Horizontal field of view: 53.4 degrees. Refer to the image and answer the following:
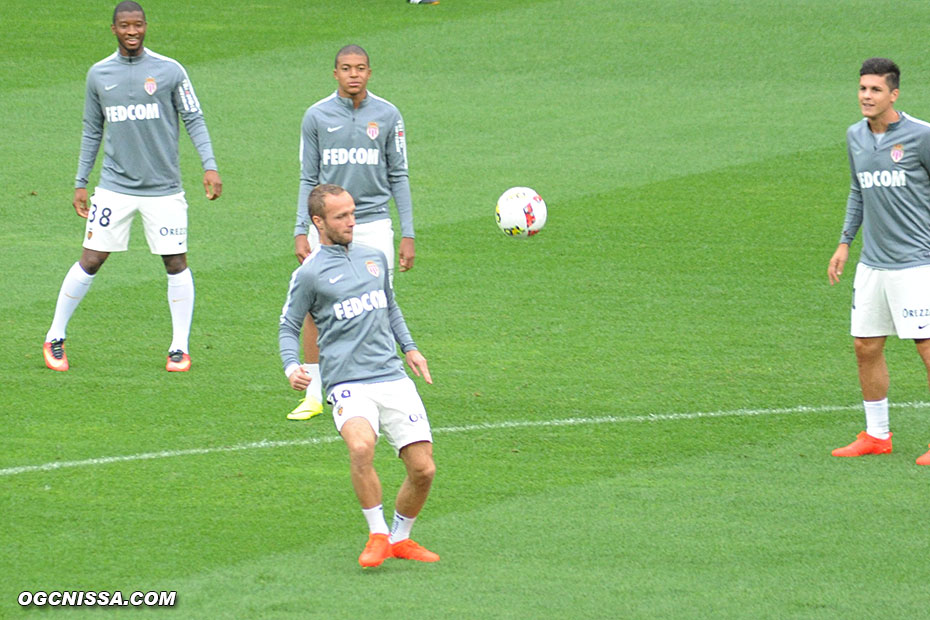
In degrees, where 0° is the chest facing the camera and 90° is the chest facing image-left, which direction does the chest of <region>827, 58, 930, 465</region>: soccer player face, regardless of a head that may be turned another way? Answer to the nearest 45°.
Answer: approximately 45°

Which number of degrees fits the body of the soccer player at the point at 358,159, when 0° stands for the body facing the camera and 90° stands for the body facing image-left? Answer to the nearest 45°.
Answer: approximately 0°

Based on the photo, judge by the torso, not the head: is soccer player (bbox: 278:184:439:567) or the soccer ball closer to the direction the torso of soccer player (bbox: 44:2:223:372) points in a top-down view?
the soccer player

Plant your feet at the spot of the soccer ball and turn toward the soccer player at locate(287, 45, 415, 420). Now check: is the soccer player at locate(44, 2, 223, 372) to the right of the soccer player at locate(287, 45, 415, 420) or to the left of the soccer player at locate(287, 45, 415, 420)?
right

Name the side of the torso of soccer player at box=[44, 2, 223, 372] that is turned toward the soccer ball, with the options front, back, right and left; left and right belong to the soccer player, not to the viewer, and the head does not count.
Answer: left

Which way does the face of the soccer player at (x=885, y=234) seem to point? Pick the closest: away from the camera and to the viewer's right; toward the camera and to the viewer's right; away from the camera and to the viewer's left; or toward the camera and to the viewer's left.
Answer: toward the camera and to the viewer's left

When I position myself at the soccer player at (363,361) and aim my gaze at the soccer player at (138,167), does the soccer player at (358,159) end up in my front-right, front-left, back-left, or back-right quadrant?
front-right

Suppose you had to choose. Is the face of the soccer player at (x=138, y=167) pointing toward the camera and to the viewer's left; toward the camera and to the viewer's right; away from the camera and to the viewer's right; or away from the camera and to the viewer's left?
toward the camera and to the viewer's right

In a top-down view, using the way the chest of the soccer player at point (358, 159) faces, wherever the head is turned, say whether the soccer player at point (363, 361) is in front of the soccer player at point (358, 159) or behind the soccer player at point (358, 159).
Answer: in front

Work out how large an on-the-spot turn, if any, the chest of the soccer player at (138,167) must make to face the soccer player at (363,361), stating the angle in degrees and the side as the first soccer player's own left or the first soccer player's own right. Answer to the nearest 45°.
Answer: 0° — they already face them

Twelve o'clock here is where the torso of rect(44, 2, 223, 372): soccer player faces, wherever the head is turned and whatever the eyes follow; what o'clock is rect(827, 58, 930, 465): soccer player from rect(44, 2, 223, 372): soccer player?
rect(827, 58, 930, 465): soccer player is roughly at 10 o'clock from rect(44, 2, 223, 372): soccer player.

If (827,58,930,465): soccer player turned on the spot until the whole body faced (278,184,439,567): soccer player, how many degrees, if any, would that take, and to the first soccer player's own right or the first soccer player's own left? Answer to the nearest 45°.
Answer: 0° — they already face them

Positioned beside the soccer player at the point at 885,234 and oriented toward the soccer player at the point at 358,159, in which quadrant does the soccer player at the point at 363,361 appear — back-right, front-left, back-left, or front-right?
front-left

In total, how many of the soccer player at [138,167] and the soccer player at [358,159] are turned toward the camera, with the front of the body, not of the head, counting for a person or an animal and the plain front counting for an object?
2

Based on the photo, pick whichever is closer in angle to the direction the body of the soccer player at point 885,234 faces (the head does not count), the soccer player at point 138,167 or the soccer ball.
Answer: the soccer ball

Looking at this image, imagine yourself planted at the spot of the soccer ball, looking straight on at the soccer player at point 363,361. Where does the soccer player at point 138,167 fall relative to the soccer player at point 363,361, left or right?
right
